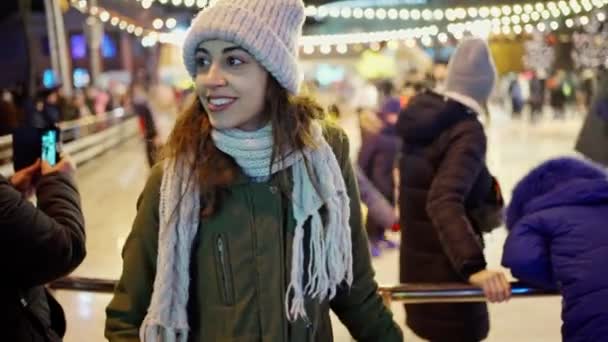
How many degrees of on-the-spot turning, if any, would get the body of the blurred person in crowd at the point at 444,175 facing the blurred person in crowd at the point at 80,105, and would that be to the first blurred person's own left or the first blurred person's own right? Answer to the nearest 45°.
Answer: approximately 90° to the first blurred person's own left

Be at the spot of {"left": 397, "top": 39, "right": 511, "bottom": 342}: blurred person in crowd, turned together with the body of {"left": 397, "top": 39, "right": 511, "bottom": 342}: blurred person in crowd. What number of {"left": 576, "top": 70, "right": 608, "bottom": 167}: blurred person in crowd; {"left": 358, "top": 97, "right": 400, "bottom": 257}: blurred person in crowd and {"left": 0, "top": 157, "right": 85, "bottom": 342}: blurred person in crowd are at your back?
1

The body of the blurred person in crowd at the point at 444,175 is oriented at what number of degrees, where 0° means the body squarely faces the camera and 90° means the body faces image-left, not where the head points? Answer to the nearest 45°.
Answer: approximately 225°

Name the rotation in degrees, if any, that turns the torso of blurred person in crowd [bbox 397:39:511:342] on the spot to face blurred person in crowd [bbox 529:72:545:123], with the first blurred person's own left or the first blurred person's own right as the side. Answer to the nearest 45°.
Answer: approximately 45° to the first blurred person's own left

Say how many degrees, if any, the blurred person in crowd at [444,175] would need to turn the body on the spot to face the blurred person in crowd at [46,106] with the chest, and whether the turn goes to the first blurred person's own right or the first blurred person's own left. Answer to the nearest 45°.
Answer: approximately 90° to the first blurred person's own left

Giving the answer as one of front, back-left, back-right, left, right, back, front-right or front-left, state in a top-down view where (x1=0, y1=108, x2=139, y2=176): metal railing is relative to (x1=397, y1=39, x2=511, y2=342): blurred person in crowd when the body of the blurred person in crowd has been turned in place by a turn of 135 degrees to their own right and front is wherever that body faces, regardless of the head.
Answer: back-right

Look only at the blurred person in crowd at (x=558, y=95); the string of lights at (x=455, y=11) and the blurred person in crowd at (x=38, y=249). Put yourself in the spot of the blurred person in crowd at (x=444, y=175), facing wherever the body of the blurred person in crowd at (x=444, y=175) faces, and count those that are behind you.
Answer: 1
